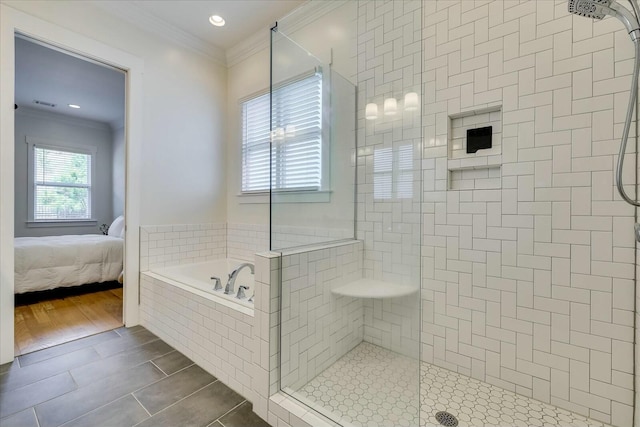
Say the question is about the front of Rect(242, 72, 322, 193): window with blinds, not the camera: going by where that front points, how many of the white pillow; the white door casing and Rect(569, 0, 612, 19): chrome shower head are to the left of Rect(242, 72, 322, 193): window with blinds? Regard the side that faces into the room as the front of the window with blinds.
1

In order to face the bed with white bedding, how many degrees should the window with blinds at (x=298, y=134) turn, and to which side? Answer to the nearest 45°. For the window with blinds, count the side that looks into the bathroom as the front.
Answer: approximately 90° to its right

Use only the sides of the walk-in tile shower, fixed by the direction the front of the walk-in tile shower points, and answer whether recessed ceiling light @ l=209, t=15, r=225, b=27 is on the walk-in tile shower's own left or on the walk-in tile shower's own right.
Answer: on the walk-in tile shower's own right

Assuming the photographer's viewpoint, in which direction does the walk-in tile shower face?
facing the viewer and to the left of the viewer

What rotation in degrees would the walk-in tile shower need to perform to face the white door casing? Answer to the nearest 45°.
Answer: approximately 45° to its right

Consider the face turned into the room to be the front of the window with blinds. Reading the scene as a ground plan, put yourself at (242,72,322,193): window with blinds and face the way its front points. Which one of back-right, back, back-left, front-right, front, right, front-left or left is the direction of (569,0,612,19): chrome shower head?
left
